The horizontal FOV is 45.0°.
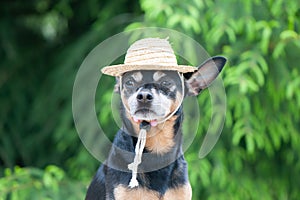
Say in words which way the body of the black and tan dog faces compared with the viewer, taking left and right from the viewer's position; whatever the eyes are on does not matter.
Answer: facing the viewer
